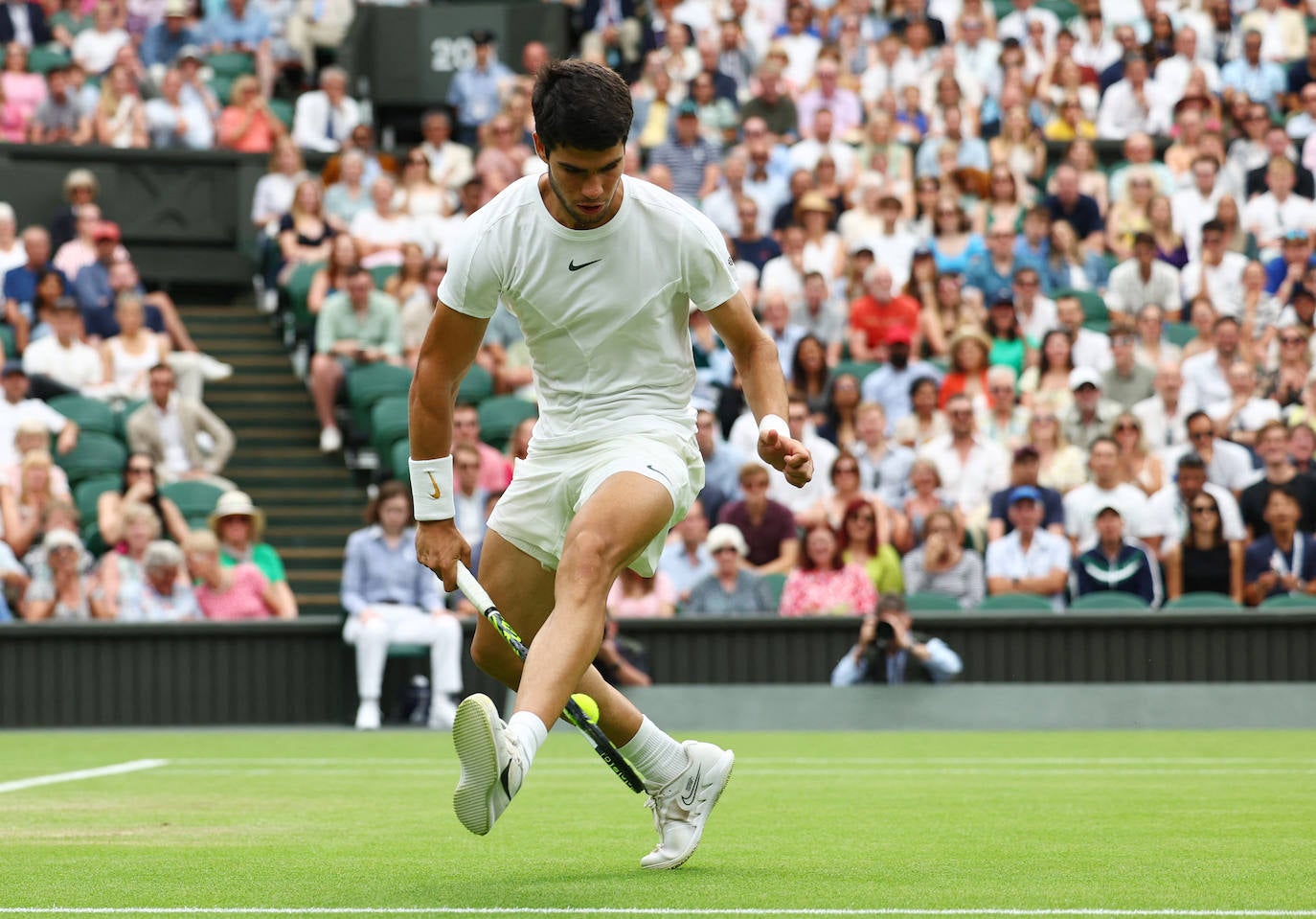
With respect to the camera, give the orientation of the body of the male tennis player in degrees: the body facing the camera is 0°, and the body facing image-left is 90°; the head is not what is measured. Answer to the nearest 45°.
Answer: approximately 0°

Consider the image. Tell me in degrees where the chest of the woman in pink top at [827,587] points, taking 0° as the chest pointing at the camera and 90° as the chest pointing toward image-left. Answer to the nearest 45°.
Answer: approximately 0°

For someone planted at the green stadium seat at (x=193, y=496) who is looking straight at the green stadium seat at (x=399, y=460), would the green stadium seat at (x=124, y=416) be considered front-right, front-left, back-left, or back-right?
back-left

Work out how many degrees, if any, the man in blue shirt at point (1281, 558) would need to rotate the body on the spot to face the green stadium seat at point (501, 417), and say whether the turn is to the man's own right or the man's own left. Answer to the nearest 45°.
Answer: approximately 90° to the man's own right

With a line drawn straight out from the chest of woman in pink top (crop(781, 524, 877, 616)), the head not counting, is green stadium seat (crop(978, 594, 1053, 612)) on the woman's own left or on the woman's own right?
on the woman's own left
